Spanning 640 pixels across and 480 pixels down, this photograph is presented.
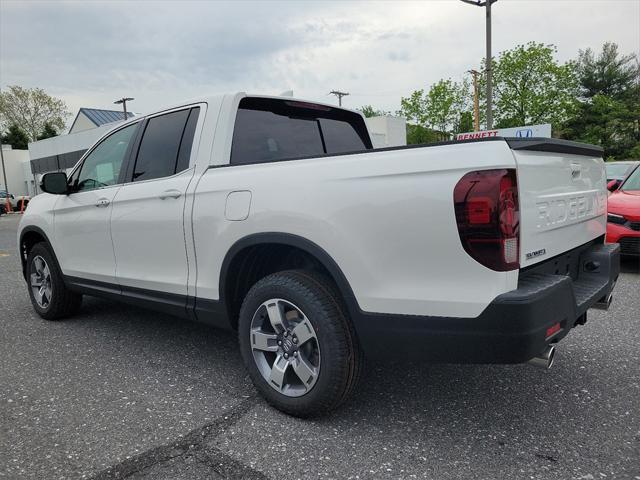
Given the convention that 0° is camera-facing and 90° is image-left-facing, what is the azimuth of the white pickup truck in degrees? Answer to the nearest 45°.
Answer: approximately 135°

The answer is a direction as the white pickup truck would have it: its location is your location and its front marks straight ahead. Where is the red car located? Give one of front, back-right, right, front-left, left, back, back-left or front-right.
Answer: right

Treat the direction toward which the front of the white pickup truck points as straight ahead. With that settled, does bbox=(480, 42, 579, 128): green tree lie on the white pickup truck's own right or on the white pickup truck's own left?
on the white pickup truck's own right

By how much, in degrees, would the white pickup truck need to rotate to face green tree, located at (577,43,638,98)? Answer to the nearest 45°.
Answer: approximately 90° to its right

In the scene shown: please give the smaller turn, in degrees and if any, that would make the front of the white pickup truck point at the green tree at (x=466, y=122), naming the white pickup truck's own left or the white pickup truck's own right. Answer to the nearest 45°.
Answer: approximately 45° to the white pickup truck's own right

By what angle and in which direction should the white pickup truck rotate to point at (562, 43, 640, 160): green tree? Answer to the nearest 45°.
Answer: approximately 90° to its right
